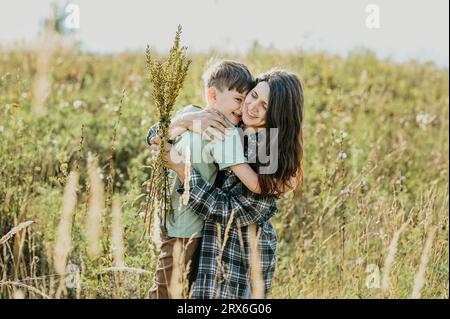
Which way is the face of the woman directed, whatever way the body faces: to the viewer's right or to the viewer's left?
to the viewer's left

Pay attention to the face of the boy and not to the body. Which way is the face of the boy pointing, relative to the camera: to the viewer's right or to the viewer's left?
to the viewer's right

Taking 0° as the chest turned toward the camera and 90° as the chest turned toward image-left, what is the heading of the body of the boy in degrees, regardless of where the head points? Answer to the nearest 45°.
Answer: approximately 270°
